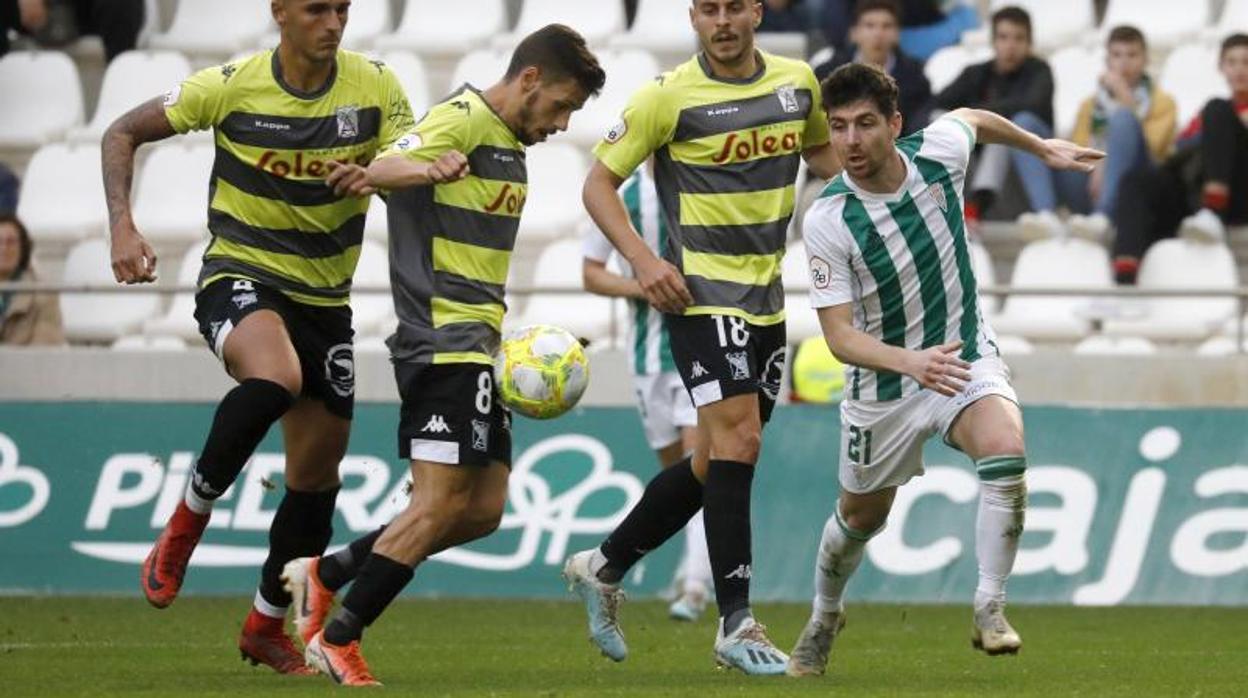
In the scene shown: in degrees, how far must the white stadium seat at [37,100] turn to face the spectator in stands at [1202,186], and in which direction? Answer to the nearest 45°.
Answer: approximately 45° to its left

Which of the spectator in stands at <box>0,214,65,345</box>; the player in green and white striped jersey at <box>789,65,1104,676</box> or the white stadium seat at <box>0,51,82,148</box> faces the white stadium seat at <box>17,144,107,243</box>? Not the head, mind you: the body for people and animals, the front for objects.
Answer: the white stadium seat at <box>0,51,82,148</box>

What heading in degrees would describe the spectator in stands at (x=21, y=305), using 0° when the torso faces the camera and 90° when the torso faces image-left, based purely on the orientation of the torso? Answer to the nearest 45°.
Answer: approximately 0°

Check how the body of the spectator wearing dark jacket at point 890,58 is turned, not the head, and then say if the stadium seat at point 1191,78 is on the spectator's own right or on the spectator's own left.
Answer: on the spectator's own left

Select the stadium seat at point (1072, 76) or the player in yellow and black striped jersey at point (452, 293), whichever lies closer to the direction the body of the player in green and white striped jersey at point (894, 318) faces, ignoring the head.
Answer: the player in yellow and black striped jersey
